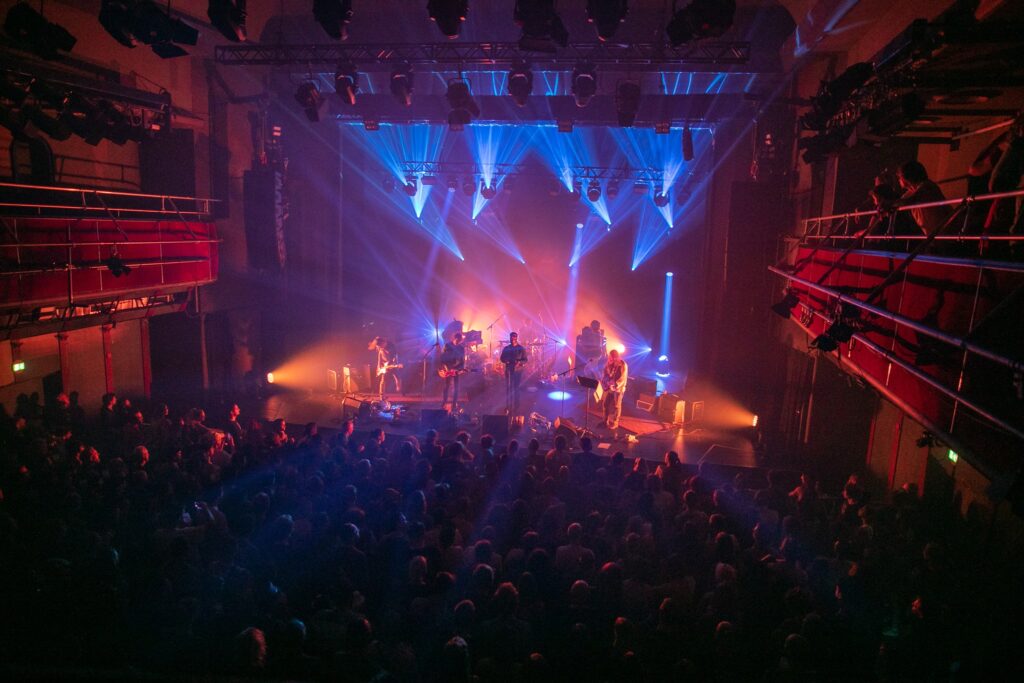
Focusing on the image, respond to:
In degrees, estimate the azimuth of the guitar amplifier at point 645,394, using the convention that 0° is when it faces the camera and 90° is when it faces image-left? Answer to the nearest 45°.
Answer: approximately 45°

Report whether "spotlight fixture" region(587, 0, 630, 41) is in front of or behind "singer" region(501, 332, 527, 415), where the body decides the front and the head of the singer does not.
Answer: in front

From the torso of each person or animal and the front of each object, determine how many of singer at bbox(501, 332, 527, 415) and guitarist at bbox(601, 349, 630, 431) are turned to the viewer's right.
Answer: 0

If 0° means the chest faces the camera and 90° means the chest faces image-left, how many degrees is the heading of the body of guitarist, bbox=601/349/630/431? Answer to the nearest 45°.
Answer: approximately 45°

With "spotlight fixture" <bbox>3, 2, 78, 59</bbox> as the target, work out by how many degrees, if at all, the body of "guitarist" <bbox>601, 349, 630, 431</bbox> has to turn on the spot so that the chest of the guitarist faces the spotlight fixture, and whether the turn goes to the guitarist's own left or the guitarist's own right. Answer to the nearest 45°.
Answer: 0° — they already face it

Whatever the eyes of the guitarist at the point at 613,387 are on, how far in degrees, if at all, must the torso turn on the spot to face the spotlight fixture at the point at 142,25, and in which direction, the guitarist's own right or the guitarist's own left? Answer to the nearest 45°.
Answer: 0° — they already face it

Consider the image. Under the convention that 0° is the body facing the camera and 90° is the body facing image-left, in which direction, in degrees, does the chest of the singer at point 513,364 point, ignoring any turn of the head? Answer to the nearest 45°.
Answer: approximately 0°
